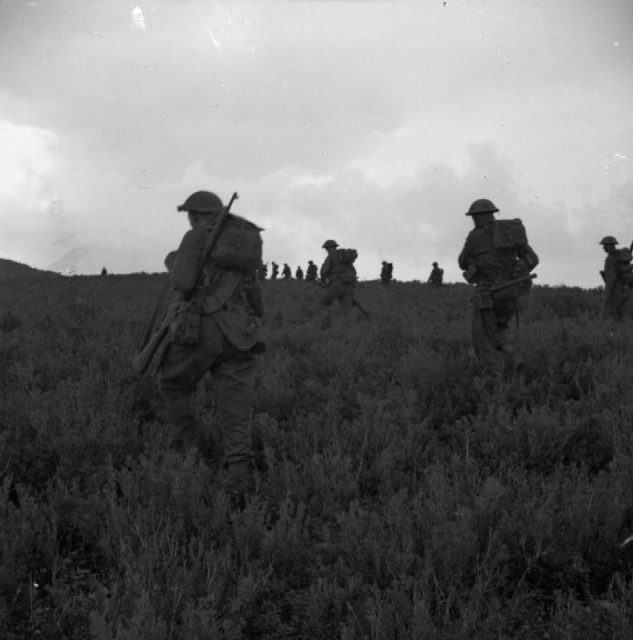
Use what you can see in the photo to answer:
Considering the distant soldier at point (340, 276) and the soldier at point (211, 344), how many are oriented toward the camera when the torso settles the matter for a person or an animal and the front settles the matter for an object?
0

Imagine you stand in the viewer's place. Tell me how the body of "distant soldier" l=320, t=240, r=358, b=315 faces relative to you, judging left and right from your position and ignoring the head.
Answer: facing away from the viewer and to the left of the viewer

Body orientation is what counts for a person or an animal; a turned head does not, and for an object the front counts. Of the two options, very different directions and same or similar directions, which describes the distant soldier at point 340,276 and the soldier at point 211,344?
same or similar directions

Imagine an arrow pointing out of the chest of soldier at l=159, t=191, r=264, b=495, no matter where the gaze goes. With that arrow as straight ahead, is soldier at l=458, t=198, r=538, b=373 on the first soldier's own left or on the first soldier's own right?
on the first soldier's own right

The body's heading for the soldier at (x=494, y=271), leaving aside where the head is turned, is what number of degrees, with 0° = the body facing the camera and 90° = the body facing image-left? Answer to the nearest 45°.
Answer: approximately 135°

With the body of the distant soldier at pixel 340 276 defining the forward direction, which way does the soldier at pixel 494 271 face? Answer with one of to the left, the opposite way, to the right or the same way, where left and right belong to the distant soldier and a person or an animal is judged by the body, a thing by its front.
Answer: the same way

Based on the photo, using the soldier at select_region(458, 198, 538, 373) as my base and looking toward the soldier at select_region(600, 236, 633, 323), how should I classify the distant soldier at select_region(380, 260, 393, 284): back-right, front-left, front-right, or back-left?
front-left

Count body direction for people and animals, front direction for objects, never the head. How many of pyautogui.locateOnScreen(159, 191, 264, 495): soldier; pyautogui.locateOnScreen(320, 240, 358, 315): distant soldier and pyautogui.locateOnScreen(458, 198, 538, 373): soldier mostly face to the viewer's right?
0

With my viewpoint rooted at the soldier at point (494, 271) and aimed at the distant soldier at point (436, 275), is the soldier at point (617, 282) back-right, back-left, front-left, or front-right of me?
front-right

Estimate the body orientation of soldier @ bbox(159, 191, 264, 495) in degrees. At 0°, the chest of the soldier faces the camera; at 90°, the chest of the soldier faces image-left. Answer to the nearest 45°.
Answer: approximately 135°

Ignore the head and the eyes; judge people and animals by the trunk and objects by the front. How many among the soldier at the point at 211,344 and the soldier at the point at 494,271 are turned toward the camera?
0

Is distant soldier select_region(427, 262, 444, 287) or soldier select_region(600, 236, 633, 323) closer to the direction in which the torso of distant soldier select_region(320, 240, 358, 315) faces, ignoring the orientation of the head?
the distant soldier

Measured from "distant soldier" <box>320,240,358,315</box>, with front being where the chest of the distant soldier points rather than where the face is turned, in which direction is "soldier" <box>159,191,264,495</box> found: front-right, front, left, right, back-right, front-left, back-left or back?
back-left
